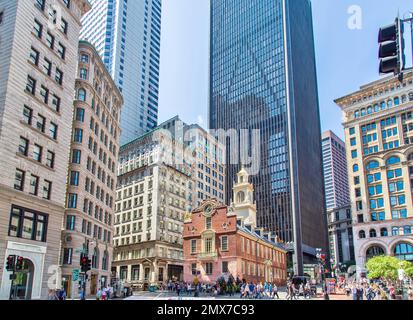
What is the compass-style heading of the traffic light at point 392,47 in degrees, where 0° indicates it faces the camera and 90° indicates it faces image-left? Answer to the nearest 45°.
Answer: approximately 90°

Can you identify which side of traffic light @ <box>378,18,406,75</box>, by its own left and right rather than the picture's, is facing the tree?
right

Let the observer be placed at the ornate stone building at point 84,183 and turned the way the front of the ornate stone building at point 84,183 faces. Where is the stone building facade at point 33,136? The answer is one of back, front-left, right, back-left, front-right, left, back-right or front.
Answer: front-right

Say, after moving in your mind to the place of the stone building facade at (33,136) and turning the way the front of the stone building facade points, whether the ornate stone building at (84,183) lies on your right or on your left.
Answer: on your left

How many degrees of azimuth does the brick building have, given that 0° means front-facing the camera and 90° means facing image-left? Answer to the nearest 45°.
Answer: approximately 45°
